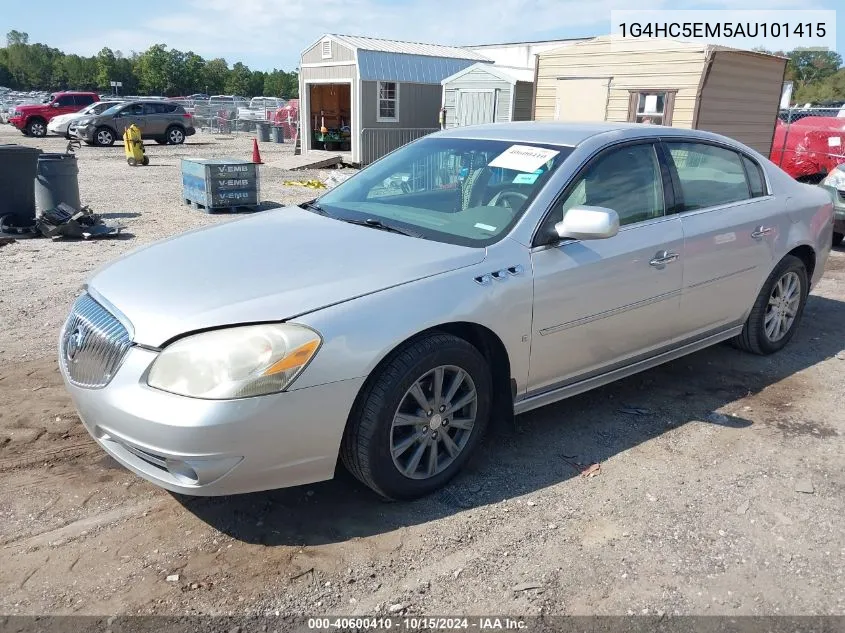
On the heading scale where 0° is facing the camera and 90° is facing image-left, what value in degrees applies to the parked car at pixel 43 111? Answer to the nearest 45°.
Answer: approximately 45°

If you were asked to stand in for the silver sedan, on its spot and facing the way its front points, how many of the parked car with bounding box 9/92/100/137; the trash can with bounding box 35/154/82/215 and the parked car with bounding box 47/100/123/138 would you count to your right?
3

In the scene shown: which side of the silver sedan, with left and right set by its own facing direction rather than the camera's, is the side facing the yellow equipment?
right

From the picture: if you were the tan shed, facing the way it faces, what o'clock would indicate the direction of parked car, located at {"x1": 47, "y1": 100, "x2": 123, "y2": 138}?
The parked car is roughly at 2 o'clock from the tan shed.

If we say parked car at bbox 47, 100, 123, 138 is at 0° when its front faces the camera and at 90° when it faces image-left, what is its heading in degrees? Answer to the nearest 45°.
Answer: approximately 45°

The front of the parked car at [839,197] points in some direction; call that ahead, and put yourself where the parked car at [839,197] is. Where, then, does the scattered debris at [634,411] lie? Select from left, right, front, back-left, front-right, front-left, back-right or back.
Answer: front-left

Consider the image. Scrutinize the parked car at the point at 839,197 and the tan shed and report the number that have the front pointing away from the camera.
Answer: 0

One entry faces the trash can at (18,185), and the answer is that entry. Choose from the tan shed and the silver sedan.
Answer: the tan shed

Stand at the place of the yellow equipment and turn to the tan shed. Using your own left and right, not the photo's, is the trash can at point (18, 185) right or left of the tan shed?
right
